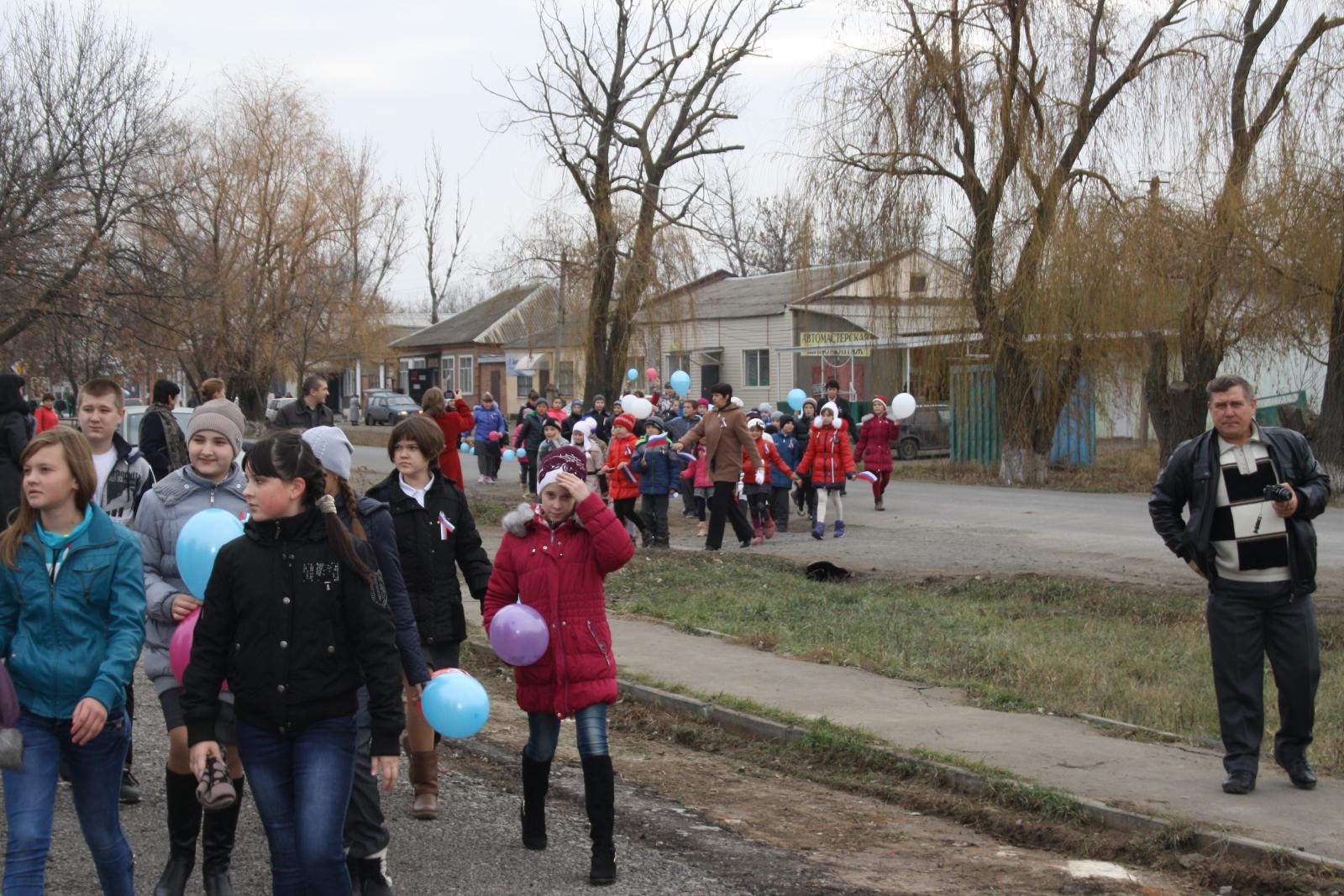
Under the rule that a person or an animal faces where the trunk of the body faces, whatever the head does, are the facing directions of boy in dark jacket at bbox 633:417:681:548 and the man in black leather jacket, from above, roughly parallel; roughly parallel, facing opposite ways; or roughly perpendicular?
roughly parallel

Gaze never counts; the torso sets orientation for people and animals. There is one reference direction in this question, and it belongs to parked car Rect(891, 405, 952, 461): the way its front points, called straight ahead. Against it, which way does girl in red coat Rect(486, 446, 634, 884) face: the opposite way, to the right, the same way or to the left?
to the left

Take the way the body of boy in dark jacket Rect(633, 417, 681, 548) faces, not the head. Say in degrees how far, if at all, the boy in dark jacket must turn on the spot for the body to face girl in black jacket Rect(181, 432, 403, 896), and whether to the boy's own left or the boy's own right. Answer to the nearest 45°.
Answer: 0° — they already face them

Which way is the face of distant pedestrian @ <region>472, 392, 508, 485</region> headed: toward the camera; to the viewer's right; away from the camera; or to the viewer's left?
toward the camera

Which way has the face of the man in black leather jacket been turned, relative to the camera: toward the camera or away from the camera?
toward the camera

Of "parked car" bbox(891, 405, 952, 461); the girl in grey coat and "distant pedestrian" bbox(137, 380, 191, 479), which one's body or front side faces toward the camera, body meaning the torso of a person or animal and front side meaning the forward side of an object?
the girl in grey coat

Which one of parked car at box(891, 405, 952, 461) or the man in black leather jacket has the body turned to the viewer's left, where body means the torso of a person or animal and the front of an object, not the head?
the parked car

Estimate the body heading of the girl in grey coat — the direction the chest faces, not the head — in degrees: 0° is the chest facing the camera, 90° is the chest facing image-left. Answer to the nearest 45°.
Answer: approximately 0°

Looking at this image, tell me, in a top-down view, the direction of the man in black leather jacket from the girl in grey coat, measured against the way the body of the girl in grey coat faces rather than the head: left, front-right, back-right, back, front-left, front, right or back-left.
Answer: left

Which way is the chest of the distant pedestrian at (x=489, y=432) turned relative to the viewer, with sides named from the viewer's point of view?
facing the viewer

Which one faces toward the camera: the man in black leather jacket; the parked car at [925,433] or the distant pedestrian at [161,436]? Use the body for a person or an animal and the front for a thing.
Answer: the man in black leather jacket

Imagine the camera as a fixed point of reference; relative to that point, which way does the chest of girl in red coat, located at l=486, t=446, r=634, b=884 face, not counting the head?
toward the camera
